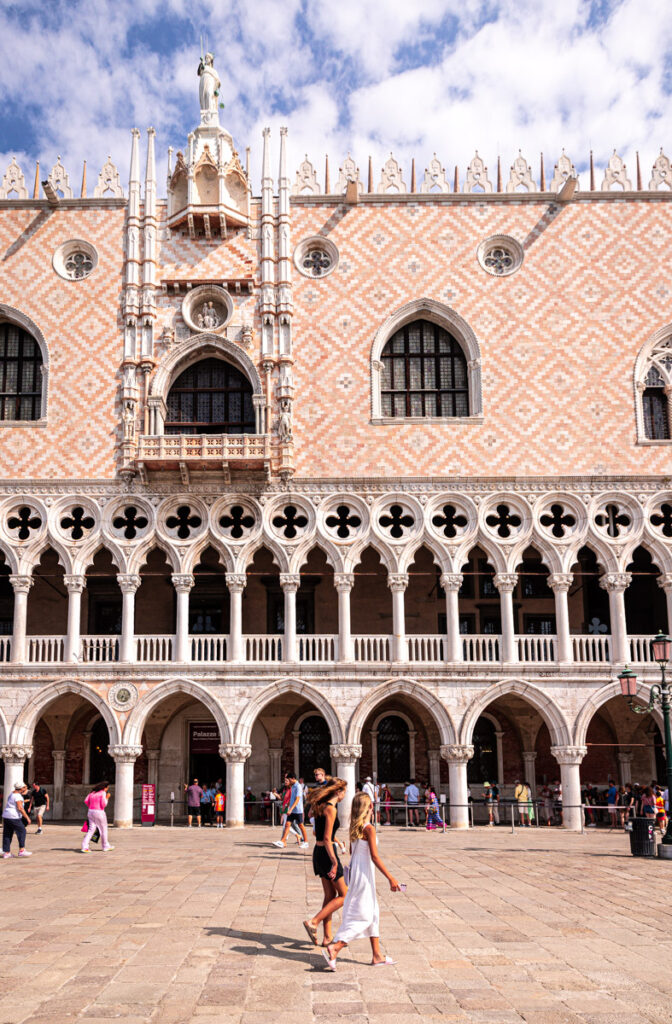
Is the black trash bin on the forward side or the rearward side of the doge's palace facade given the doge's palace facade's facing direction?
on the forward side

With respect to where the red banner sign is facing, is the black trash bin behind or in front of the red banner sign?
in front

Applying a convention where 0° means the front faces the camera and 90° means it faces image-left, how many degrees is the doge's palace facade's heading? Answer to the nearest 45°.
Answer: approximately 0°
